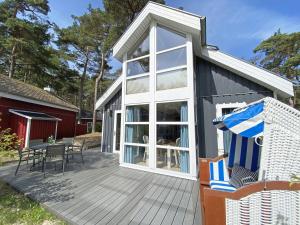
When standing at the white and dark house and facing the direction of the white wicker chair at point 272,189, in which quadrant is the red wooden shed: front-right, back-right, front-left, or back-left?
back-right

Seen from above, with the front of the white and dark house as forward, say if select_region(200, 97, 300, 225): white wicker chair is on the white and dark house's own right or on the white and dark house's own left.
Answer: on the white and dark house's own left

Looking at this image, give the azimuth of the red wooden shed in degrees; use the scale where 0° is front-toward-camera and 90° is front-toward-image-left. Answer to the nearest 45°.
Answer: approximately 315°

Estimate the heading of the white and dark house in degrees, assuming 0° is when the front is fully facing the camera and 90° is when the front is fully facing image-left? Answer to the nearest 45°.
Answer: approximately 45°
